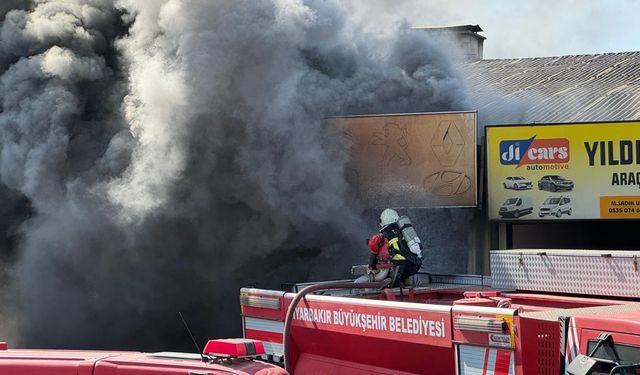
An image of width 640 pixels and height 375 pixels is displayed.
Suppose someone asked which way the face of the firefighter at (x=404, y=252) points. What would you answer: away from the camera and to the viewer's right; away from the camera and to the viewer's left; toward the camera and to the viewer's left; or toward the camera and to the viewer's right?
away from the camera and to the viewer's left

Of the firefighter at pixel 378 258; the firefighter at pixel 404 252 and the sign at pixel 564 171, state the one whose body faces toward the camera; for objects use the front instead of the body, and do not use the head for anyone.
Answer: the sign

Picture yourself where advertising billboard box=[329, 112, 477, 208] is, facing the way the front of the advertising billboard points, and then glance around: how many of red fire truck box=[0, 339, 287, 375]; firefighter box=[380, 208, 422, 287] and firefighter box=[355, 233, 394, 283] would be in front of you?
3

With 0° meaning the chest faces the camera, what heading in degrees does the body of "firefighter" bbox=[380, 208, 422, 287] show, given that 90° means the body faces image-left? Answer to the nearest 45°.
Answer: approximately 90°

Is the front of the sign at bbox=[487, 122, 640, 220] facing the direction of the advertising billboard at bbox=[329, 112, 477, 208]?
no

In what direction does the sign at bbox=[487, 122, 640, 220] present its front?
toward the camera

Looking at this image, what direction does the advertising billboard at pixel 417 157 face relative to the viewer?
toward the camera

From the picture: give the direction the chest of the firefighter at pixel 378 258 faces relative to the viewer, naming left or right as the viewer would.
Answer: facing to the left of the viewer

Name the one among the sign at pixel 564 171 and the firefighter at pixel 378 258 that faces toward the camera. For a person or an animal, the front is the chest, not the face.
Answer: the sign

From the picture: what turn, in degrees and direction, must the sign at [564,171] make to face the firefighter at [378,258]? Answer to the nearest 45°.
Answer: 0° — it already faces them

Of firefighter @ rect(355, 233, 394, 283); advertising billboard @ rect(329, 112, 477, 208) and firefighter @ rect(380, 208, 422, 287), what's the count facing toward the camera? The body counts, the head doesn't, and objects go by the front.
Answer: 1

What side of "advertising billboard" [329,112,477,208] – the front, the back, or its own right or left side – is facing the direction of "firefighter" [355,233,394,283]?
front

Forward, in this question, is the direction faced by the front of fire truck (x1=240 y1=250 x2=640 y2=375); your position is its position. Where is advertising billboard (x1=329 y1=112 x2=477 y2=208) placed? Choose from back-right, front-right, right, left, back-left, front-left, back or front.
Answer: back-left

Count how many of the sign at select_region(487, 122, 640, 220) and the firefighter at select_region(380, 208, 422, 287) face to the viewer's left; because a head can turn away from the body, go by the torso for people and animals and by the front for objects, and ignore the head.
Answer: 1
